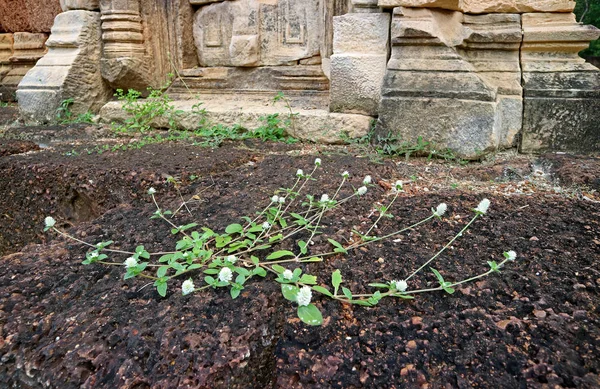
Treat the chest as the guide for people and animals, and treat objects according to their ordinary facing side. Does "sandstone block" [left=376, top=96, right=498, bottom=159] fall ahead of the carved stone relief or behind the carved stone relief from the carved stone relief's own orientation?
ahead

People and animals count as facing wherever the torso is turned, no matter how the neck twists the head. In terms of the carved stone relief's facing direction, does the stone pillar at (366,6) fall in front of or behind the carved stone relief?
in front

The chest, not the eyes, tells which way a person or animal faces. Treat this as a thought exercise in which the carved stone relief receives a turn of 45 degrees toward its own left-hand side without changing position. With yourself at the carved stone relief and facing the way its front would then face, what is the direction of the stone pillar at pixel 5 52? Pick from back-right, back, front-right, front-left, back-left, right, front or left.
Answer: back

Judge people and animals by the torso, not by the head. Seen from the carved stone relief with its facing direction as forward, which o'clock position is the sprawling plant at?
The sprawling plant is roughly at 12 o'clock from the carved stone relief.

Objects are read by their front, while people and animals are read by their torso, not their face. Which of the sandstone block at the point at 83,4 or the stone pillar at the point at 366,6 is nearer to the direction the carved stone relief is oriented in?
the stone pillar

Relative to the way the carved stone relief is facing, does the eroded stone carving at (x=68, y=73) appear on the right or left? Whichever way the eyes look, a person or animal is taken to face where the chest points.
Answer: on its right

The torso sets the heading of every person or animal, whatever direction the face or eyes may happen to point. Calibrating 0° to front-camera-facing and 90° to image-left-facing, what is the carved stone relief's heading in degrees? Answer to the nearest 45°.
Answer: approximately 0°

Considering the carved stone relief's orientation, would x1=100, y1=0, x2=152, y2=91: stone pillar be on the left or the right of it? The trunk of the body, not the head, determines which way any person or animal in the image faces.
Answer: on its right

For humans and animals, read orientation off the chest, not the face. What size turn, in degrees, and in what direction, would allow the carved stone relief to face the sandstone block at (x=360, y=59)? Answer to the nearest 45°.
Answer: approximately 45° to its left

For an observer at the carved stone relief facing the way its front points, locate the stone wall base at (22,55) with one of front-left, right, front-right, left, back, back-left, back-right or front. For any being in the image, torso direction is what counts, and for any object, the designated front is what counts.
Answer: back-right

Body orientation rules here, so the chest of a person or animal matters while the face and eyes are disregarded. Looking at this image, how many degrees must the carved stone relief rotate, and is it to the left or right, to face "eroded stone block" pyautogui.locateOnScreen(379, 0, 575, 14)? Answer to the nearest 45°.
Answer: approximately 45° to its left
